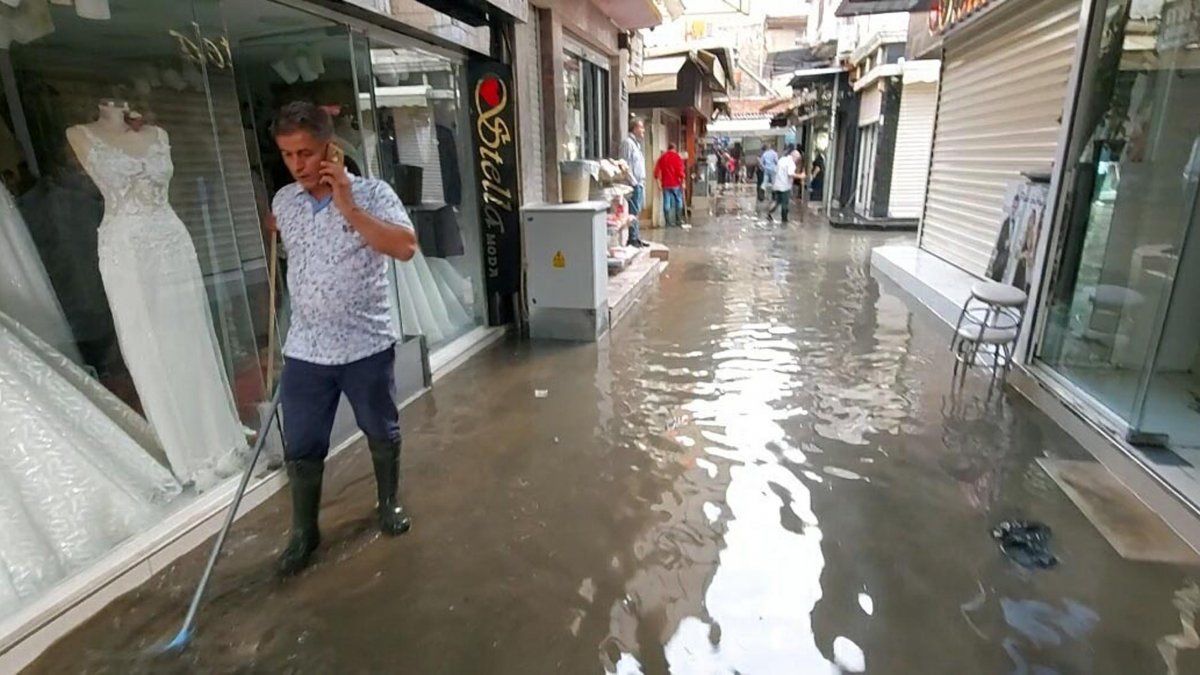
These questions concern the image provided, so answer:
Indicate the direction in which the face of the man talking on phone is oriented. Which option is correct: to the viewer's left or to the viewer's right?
to the viewer's left

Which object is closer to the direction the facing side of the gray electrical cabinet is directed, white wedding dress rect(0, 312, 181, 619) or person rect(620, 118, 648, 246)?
the white wedding dress

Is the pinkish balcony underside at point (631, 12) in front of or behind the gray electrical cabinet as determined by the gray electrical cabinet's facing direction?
behind

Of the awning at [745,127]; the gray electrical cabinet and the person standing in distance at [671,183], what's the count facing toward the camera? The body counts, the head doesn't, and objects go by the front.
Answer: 2

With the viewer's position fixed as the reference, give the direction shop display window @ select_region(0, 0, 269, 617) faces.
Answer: facing the viewer and to the right of the viewer

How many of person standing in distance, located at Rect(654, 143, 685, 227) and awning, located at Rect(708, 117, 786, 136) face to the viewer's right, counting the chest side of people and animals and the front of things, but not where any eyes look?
0

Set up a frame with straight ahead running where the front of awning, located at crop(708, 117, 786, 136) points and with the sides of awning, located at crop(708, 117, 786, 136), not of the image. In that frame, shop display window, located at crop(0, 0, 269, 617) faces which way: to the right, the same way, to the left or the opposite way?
to the left

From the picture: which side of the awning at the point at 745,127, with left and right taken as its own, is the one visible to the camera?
front

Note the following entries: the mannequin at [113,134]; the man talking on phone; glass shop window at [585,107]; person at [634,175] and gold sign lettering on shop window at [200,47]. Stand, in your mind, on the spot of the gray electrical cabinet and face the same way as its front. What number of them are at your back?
2

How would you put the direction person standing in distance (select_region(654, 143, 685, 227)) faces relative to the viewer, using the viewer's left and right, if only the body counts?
facing away from the viewer

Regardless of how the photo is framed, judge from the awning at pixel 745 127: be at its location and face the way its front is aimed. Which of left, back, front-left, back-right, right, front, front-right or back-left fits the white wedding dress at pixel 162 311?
front

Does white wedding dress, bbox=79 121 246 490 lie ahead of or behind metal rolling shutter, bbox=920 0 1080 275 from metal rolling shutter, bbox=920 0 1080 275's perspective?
ahead

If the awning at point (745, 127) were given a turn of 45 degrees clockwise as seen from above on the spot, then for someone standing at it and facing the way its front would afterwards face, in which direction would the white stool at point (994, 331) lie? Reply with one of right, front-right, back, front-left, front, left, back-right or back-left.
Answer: front-left

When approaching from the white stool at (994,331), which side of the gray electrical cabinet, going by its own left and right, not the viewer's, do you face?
left

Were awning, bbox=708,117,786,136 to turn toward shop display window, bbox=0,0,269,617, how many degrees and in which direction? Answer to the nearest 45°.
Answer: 0° — it already faces it

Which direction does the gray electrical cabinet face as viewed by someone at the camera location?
facing the viewer

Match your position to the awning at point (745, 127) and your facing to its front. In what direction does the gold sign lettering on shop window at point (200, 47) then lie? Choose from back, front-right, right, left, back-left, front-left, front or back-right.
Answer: front

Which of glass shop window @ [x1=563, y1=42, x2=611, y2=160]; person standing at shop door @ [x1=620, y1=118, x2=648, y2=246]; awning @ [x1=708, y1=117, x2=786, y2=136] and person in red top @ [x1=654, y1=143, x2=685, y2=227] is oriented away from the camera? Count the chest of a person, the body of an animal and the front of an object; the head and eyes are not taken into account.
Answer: person in red top @ [x1=654, y1=143, x2=685, y2=227]
